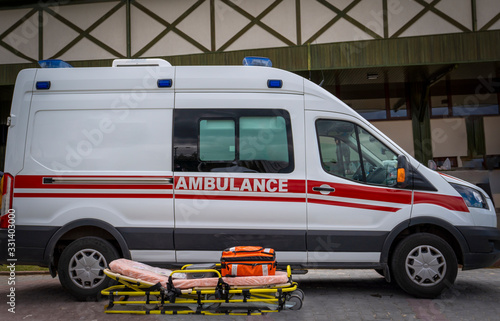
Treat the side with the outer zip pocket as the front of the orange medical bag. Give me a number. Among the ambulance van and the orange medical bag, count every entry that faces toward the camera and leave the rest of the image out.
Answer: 1

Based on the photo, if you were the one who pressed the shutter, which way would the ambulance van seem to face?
facing to the right of the viewer

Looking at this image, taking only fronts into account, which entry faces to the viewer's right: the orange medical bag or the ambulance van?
the ambulance van

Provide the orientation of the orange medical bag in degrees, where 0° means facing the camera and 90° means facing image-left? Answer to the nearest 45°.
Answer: approximately 0°

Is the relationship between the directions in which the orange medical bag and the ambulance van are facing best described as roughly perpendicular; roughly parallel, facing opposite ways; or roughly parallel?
roughly perpendicular
